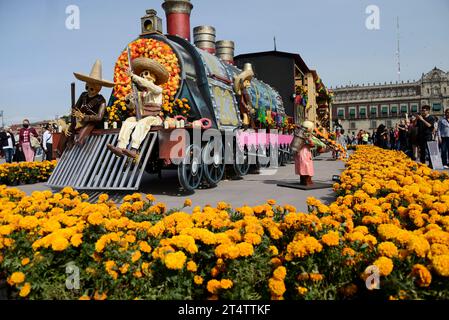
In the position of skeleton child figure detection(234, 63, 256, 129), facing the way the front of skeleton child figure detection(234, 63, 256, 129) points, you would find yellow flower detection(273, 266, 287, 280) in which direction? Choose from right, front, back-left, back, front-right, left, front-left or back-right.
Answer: front-right

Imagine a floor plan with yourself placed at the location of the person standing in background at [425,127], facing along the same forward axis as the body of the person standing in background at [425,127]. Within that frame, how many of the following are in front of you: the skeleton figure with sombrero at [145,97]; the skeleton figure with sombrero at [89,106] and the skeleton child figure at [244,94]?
3

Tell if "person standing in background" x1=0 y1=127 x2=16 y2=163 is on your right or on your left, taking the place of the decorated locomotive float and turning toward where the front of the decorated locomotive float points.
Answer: on your right

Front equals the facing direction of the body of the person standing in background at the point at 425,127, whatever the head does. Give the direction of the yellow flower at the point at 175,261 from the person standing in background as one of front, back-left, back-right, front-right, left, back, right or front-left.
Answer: front-left

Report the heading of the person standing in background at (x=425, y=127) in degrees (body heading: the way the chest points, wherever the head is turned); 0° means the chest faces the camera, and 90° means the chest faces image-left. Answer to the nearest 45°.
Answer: approximately 45°

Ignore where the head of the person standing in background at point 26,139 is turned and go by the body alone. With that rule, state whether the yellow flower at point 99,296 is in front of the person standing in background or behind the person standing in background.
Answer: in front

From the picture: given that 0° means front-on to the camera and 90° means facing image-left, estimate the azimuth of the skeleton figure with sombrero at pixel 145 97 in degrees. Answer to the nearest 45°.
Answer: approximately 45°

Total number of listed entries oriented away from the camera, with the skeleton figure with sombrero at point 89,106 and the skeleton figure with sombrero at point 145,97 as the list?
0

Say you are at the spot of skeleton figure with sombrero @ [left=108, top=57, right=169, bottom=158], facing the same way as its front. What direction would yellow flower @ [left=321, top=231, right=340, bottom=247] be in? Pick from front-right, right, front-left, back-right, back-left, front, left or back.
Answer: front-left

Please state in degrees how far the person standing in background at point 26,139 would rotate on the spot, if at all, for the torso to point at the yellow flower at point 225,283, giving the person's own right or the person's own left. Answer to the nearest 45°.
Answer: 0° — they already face it
